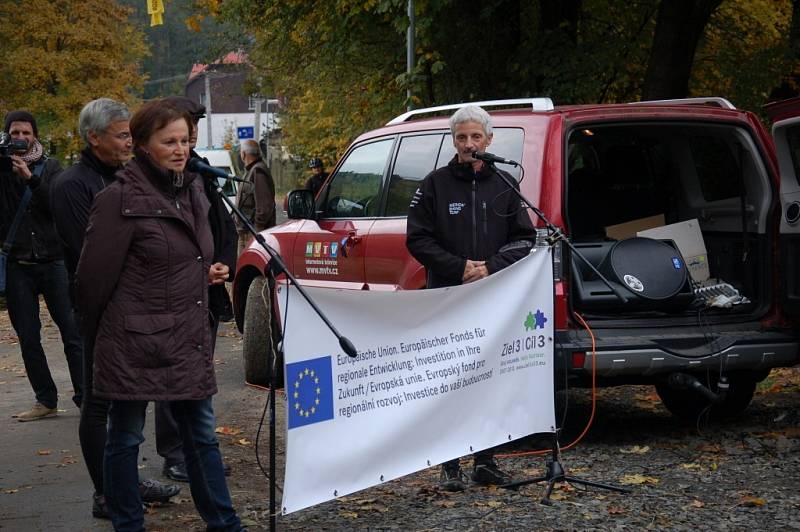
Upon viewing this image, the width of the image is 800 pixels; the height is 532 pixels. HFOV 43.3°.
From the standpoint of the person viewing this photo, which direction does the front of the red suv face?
facing away from the viewer and to the left of the viewer

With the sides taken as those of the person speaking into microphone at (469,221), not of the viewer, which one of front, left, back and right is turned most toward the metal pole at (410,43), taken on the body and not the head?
back

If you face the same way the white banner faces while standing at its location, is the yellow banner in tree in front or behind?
behind

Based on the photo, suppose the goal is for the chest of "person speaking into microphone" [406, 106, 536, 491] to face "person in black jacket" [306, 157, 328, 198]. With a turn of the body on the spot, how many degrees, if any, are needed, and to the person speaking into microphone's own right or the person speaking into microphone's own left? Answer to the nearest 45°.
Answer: approximately 180°

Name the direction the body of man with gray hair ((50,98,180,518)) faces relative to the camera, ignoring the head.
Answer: to the viewer's right

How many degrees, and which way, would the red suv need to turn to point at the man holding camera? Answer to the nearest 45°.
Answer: approximately 45° to its left

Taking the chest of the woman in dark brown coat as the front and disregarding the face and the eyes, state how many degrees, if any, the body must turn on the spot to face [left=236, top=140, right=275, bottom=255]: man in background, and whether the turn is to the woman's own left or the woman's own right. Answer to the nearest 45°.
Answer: approximately 135° to the woman's own left

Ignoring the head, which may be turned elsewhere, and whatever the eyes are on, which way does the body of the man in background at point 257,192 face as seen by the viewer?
to the viewer's left

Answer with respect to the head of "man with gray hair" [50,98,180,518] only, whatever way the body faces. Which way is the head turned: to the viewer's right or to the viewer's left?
to the viewer's right

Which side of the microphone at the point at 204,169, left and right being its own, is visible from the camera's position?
left

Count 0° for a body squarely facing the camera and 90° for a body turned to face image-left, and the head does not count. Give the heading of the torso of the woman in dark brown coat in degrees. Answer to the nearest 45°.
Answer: approximately 315°
